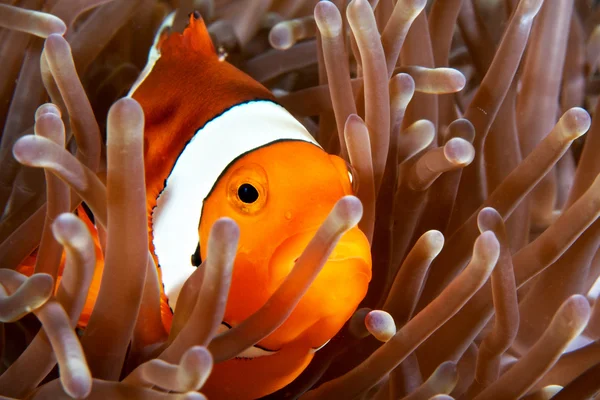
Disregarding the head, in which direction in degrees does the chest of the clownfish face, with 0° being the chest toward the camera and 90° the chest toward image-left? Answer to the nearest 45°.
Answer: approximately 315°
